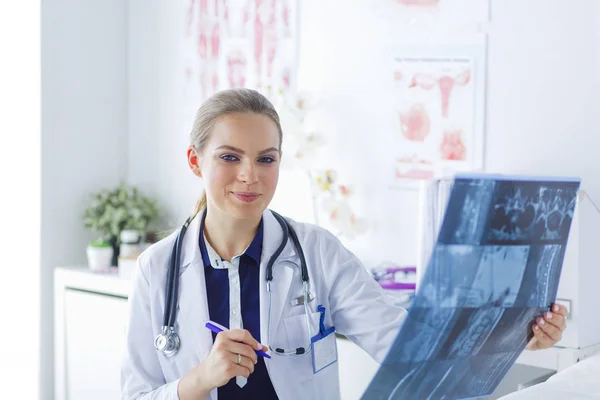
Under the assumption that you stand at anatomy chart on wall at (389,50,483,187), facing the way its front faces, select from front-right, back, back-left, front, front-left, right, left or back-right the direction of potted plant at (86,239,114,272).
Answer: right

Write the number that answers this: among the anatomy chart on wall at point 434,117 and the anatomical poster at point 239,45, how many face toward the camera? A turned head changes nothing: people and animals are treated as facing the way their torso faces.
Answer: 2

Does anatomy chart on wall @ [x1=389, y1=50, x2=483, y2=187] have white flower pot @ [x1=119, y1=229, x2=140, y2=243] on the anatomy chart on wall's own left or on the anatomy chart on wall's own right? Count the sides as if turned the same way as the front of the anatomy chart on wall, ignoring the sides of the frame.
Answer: on the anatomy chart on wall's own right

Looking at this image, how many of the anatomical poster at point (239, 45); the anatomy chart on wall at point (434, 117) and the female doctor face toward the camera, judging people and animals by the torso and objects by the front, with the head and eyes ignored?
3

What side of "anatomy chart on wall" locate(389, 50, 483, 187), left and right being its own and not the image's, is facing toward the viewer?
front

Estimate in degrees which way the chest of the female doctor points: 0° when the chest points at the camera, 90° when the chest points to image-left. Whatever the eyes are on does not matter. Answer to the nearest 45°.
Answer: approximately 0°

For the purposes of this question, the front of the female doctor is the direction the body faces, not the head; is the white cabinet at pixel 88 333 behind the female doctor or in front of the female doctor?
behind

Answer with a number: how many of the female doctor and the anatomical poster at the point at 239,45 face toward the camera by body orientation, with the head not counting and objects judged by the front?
2

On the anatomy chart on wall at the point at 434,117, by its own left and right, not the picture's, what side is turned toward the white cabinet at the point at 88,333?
right
